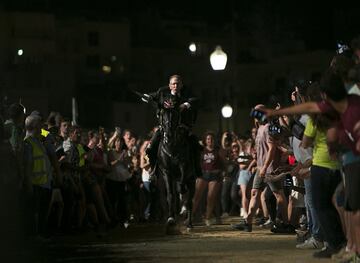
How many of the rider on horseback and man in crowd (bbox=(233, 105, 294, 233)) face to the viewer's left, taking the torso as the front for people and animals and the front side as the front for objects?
1

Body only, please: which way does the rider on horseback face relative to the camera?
toward the camera

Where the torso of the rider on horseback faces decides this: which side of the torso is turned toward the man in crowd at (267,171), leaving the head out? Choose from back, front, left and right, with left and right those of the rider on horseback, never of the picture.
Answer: left

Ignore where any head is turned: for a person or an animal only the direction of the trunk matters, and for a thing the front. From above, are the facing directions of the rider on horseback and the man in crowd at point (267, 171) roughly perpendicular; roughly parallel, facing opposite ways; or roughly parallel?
roughly perpendicular

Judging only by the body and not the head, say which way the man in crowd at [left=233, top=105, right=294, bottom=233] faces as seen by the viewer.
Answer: to the viewer's left

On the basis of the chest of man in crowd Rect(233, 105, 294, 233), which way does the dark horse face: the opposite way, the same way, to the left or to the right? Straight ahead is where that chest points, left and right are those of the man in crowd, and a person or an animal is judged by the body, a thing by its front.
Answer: to the left

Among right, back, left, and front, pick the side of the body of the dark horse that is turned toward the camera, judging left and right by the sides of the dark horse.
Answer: front

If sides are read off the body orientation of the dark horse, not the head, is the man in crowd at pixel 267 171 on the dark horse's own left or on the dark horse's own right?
on the dark horse's own left

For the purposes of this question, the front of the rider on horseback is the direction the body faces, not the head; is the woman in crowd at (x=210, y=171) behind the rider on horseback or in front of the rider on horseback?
behind

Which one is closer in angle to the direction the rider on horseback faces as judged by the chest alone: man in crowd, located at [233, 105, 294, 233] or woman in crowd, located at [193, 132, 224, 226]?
the man in crowd

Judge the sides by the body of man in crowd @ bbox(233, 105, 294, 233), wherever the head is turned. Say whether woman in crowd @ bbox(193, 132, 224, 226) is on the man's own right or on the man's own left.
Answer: on the man's own right
